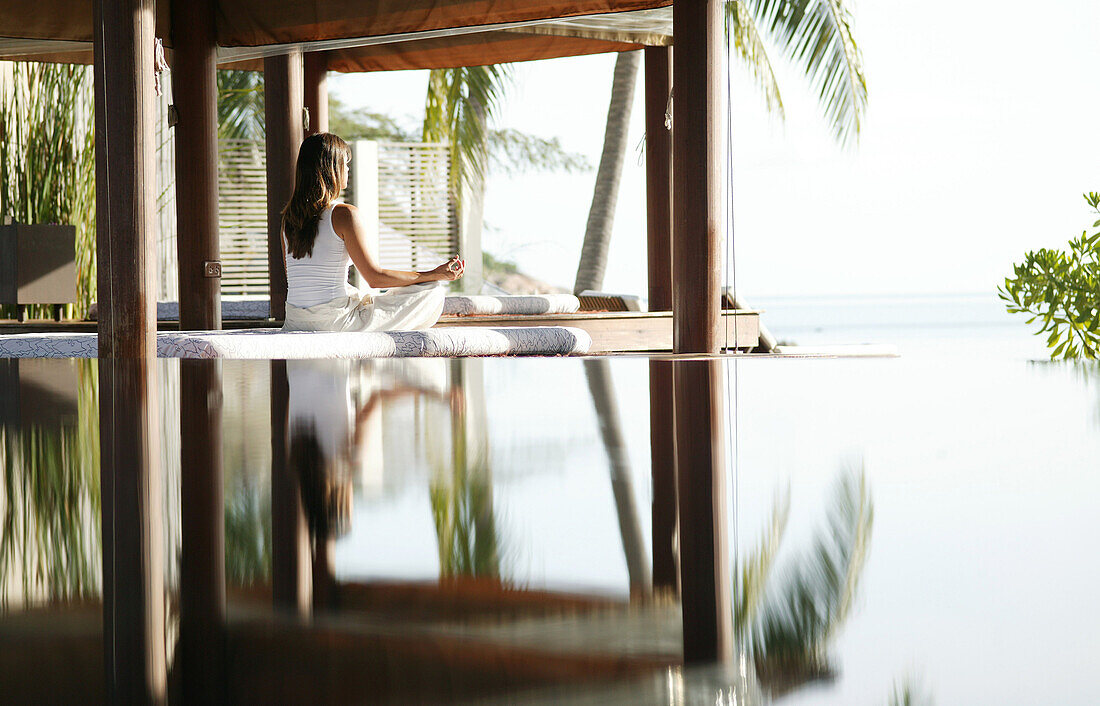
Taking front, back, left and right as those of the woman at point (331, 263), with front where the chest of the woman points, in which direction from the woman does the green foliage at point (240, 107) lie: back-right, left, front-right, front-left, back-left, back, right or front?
front-left

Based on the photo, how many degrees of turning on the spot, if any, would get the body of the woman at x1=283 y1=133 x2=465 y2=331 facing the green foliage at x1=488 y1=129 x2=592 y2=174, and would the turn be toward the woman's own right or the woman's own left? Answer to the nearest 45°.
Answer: approximately 45° to the woman's own left

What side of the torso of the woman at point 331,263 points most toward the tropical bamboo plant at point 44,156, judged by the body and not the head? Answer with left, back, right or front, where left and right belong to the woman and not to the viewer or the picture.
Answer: left

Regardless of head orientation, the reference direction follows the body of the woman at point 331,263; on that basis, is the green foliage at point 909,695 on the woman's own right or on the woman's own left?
on the woman's own right

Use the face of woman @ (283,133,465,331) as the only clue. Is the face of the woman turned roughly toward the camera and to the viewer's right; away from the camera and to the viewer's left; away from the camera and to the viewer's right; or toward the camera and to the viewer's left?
away from the camera and to the viewer's right

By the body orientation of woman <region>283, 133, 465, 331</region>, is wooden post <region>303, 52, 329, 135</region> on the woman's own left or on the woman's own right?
on the woman's own left

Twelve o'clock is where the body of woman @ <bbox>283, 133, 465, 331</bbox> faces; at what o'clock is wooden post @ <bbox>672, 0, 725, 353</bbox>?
The wooden post is roughly at 2 o'clock from the woman.

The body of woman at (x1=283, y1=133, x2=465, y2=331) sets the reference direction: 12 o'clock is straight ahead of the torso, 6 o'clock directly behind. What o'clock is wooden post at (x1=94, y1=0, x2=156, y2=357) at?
The wooden post is roughly at 6 o'clock from the woman.

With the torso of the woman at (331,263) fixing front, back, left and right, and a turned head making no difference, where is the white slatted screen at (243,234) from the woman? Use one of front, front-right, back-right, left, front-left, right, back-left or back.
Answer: front-left

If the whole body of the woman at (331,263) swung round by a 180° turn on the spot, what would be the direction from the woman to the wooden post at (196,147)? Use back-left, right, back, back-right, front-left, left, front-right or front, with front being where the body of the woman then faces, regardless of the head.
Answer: right

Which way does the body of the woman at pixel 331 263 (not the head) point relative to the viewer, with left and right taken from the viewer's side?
facing away from the viewer and to the right of the viewer
